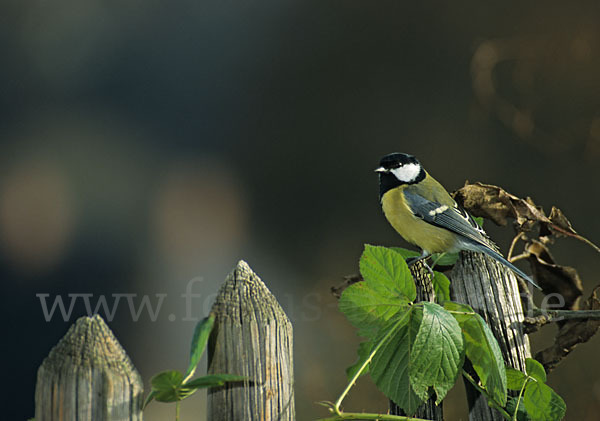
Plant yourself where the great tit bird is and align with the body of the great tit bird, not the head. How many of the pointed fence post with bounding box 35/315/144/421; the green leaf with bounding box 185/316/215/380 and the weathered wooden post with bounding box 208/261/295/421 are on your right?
0

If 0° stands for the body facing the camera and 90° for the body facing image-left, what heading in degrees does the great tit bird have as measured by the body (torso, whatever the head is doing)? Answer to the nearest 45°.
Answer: approximately 90°

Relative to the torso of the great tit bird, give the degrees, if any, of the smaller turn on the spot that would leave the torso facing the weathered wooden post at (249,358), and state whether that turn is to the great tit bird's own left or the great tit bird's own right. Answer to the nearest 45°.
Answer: approximately 45° to the great tit bird's own left

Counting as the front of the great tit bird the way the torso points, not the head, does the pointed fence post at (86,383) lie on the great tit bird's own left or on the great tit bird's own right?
on the great tit bird's own left
